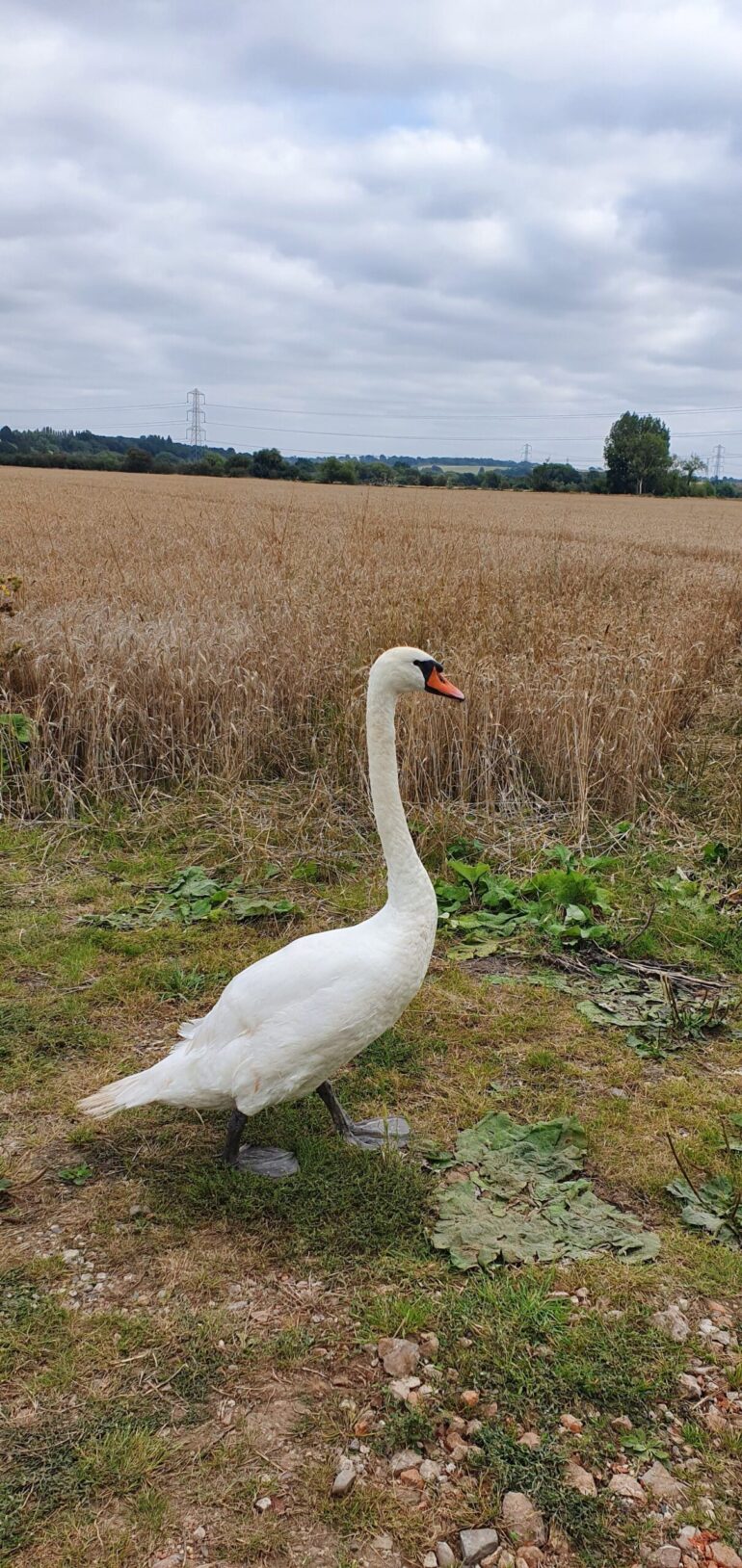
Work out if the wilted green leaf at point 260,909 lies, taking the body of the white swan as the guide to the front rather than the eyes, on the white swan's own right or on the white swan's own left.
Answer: on the white swan's own left

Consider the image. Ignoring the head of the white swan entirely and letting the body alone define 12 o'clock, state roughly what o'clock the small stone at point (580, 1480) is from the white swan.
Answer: The small stone is roughly at 2 o'clock from the white swan.

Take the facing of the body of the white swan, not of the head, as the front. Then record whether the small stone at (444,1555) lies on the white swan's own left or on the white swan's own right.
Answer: on the white swan's own right

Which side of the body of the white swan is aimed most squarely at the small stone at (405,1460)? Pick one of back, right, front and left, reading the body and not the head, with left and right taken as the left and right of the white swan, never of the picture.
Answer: right

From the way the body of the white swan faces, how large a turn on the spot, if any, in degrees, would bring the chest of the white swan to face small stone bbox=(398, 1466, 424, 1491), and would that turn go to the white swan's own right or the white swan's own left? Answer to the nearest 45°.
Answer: approximately 90° to the white swan's own right

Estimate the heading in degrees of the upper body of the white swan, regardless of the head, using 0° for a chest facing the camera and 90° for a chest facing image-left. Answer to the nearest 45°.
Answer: approximately 270°

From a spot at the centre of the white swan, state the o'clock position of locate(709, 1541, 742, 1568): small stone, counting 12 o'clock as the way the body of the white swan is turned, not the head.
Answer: The small stone is roughly at 2 o'clock from the white swan.
